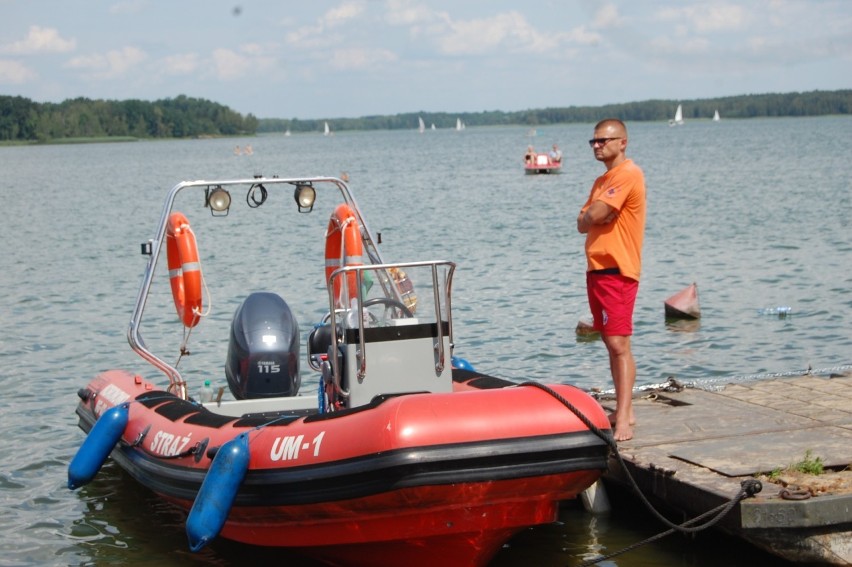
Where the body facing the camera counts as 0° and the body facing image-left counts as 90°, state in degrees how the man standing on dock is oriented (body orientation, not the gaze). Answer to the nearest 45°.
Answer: approximately 90°
